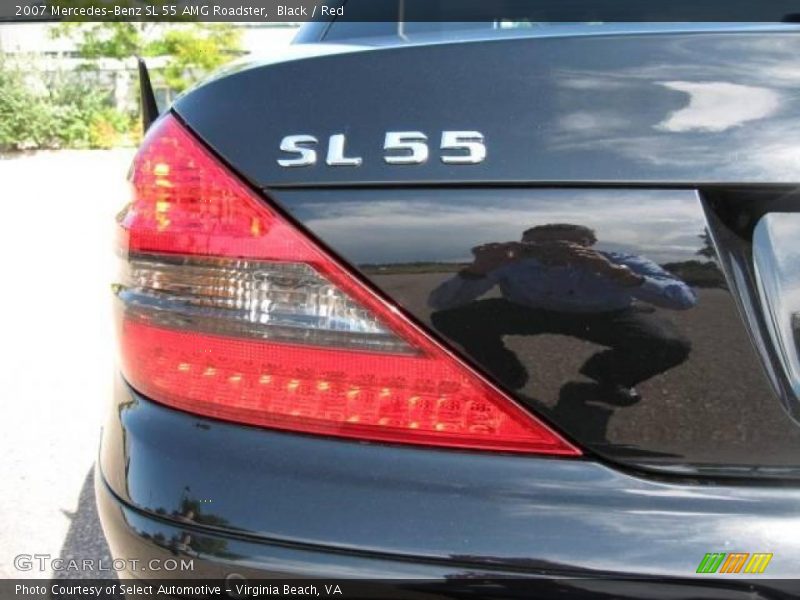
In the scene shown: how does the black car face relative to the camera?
away from the camera

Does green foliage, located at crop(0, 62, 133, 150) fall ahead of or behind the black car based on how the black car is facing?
ahead

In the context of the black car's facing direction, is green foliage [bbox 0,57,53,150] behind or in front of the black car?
in front

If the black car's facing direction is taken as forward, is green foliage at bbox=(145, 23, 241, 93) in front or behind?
in front
